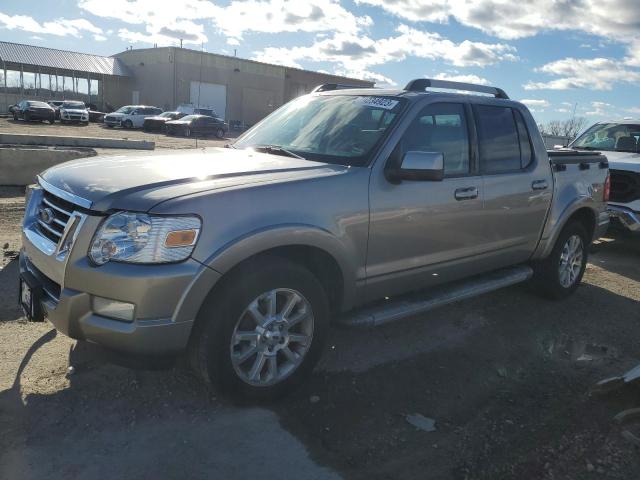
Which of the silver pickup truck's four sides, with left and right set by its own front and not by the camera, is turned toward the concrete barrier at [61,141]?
right

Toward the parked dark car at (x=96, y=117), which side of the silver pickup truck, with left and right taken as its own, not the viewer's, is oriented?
right

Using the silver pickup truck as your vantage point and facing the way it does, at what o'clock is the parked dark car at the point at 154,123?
The parked dark car is roughly at 4 o'clock from the silver pickup truck.

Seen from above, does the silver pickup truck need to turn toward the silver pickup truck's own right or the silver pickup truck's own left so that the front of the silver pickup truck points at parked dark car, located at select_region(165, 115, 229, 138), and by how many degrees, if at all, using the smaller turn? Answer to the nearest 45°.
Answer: approximately 135° to the silver pickup truck's own right

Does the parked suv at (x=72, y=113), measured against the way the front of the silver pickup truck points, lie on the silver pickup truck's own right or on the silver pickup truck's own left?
on the silver pickup truck's own right

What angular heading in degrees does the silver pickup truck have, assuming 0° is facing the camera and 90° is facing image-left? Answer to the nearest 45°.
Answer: approximately 45°

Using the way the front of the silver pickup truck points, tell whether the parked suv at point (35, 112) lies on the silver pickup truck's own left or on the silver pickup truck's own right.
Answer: on the silver pickup truck's own right

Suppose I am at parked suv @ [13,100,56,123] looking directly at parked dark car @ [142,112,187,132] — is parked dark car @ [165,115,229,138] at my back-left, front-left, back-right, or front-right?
front-right

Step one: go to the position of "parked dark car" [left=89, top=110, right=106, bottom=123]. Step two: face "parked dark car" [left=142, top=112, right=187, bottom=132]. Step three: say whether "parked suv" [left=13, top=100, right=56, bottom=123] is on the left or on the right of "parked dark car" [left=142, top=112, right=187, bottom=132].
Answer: right

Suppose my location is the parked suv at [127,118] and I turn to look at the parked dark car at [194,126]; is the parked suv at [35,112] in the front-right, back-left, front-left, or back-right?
back-right

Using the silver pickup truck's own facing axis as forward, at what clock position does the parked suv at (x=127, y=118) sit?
The parked suv is roughly at 4 o'clock from the silver pickup truck.
